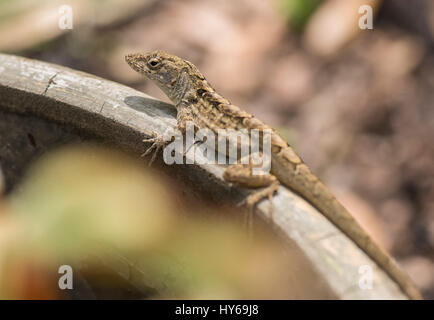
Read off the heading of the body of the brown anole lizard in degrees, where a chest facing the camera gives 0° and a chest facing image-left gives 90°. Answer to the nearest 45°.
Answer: approximately 90°
